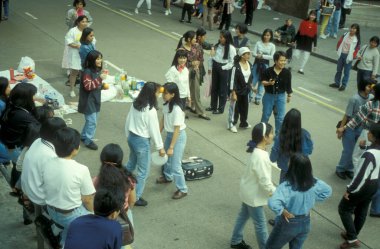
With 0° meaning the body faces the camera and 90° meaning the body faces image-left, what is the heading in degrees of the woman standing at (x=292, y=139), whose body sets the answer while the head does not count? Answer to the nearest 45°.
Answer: approximately 180°

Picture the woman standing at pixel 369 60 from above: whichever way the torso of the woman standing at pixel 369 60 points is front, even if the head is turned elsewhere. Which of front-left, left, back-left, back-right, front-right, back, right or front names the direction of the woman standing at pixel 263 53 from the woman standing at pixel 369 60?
front

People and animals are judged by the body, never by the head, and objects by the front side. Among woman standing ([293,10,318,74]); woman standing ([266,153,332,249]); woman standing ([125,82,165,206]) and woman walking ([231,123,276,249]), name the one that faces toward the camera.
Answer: woman standing ([293,10,318,74])

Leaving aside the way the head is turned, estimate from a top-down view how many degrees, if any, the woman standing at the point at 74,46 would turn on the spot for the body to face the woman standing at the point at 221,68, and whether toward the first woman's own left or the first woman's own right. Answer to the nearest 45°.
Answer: approximately 45° to the first woman's own left

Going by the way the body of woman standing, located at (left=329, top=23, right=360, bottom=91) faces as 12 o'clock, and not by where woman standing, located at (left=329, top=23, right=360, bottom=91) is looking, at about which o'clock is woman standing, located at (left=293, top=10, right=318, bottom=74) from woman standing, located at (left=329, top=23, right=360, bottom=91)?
woman standing, located at (left=293, top=10, right=318, bottom=74) is roughly at 3 o'clock from woman standing, located at (left=329, top=23, right=360, bottom=91).

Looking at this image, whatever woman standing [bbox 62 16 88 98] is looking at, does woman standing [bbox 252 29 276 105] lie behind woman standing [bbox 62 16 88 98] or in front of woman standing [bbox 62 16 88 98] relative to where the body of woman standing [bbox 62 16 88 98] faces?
in front

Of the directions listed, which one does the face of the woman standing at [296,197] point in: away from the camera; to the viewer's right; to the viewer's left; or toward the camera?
away from the camera

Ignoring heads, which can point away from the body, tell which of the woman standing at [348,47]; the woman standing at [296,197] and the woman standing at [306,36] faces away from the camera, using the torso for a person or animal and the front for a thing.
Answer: the woman standing at [296,197]

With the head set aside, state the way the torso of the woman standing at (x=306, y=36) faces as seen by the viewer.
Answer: toward the camera

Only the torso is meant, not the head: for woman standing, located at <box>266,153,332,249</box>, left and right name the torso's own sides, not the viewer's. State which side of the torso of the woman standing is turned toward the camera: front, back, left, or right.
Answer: back

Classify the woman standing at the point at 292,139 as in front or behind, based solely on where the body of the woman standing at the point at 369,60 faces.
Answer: in front

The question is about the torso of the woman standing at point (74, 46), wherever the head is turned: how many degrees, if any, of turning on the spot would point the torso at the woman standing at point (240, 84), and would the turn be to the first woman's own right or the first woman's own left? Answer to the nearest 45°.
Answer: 0° — they already face them

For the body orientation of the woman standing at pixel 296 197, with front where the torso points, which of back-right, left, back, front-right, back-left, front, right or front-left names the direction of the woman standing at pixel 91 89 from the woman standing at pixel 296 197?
front-left
